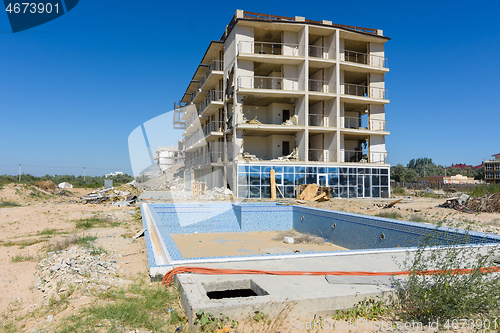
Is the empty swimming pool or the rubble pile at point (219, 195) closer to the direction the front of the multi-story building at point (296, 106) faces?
the empty swimming pool

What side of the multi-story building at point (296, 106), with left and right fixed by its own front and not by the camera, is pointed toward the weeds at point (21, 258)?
front

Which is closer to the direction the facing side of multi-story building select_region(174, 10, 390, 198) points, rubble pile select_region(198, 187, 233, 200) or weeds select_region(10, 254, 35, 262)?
the weeds

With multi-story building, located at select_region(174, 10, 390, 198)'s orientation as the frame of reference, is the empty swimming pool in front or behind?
in front

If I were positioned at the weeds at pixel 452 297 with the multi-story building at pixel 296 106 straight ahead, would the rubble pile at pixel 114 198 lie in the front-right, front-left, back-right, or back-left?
front-left

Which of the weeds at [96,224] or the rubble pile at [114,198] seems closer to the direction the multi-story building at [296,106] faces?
the weeds

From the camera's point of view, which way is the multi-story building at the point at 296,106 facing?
toward the camera

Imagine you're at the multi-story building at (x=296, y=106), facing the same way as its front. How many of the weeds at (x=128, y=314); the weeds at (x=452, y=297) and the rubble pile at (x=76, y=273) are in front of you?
3

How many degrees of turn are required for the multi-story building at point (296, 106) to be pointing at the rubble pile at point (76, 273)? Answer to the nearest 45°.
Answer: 0° — it already faces it

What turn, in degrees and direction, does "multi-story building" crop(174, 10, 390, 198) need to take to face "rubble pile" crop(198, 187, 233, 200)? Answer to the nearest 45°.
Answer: approximately 45° to its right

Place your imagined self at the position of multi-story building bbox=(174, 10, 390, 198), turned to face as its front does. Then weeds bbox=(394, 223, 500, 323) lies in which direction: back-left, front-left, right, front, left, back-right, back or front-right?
front

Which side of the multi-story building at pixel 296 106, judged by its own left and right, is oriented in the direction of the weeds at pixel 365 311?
front

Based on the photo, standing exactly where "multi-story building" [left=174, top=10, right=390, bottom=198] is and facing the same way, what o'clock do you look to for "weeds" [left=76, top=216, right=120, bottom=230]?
The weeds is roughly at 1 o'clock from the multi-story building.

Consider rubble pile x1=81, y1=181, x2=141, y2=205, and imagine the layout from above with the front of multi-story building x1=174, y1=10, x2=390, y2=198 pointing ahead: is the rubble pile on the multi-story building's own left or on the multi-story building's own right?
on the multi-story building's own right

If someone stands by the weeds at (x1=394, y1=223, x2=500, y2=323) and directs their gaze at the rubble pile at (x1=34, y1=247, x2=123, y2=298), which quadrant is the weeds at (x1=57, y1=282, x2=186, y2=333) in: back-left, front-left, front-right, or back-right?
front-left
